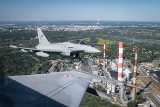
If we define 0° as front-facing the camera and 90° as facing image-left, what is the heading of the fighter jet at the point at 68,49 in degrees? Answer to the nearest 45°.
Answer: approximately 315°
